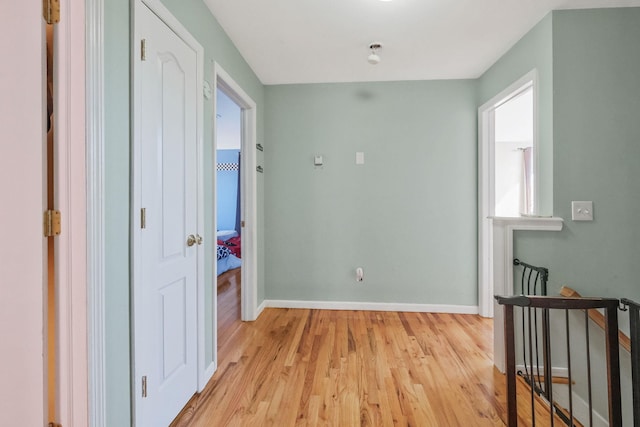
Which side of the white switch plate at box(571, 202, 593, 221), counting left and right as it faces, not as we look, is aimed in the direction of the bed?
right

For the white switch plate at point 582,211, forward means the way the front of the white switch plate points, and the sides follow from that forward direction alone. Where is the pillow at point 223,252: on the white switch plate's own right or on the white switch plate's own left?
on the white switch plate's own right

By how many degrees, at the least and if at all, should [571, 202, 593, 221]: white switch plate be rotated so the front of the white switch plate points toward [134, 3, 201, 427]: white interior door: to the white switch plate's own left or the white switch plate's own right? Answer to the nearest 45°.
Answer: approximately 45° to the white switch plate's own right

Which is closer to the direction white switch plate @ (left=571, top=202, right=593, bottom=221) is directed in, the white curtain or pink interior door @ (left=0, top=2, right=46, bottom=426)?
the pink interior door
